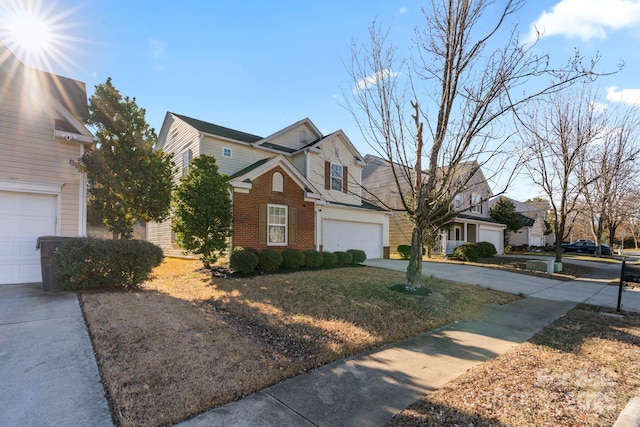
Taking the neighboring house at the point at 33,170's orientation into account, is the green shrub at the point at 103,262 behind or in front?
in front

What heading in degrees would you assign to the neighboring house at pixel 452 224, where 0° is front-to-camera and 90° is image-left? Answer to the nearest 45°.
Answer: approximately 315°

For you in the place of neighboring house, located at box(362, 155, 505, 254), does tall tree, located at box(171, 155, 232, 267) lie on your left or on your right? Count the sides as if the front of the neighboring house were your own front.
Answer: on your right

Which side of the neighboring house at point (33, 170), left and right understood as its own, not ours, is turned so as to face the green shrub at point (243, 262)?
left

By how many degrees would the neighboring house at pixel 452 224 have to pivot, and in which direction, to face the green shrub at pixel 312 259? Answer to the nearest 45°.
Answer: approximately 45° to its right

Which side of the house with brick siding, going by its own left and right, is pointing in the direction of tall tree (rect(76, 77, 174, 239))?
right

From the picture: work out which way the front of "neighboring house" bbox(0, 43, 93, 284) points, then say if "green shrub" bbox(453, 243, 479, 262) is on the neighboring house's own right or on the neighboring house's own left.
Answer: on the neighboring house's own left

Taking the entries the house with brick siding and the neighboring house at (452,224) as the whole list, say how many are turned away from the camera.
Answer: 0

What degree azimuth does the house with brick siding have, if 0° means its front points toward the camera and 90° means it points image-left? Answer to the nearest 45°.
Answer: approximately 315°
